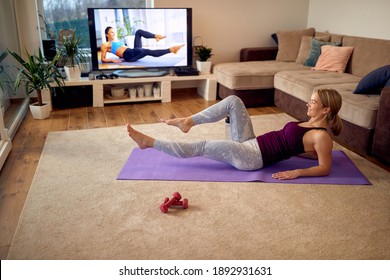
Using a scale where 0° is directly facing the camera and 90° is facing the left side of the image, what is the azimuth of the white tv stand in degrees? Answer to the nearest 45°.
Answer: approximately 0°

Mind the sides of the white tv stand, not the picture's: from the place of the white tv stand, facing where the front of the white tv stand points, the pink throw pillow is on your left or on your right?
on your left

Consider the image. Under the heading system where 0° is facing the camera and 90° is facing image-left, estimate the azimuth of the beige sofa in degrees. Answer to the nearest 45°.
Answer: approximately 45°

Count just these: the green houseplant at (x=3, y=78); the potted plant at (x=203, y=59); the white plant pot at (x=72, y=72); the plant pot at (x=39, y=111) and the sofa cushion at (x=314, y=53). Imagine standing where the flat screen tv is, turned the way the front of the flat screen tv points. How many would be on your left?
2

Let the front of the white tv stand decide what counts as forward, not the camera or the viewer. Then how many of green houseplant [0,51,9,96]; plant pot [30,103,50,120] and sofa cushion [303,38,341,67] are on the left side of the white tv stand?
1

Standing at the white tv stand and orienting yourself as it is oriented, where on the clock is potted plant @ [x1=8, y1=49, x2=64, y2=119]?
The potted plant is roughly at 2 o'clock from the white tv stand.

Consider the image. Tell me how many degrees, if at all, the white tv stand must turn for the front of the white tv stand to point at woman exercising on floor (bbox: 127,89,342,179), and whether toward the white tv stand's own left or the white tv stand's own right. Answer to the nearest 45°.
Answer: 0° — it already faces them

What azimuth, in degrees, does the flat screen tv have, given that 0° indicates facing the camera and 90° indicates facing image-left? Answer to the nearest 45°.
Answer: approximately 0°

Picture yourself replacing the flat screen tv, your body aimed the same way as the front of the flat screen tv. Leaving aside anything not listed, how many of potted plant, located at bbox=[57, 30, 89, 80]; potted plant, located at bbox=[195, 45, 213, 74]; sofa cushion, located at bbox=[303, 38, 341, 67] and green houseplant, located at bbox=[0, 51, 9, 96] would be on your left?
2

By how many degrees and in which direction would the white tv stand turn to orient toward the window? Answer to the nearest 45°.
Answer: approximately 135° to its right

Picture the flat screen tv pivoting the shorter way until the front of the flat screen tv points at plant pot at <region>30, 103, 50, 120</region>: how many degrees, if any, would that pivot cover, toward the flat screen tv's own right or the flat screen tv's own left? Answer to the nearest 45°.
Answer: approximately 45° to the flat screen tv's own right

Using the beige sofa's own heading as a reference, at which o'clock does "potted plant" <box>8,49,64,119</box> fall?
The potted plant is roughly at 1 o'clock from the beige sofa.

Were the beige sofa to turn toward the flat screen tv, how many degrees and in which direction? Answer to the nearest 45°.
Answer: approximately 45° to its right
